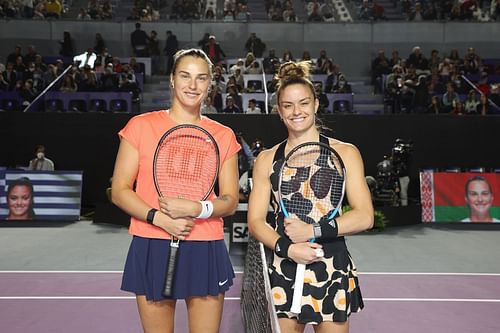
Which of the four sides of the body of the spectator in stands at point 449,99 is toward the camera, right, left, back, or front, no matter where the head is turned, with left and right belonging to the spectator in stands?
front

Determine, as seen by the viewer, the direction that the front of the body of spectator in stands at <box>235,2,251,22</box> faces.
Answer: toward the camera

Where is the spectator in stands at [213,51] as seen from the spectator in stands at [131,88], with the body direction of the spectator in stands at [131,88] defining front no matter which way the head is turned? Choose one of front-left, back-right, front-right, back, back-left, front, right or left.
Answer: left

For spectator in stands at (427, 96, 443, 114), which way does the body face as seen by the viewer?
toward the camera

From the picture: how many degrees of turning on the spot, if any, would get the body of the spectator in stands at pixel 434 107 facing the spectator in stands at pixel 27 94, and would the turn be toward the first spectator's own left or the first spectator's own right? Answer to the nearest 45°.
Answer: approximately 90° to the first spectator's own right

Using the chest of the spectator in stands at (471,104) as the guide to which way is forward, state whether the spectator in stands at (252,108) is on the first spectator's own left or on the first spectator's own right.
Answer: on the first spectator's own right

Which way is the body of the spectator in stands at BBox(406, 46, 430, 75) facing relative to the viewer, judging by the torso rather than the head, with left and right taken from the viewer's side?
facing the viewer
